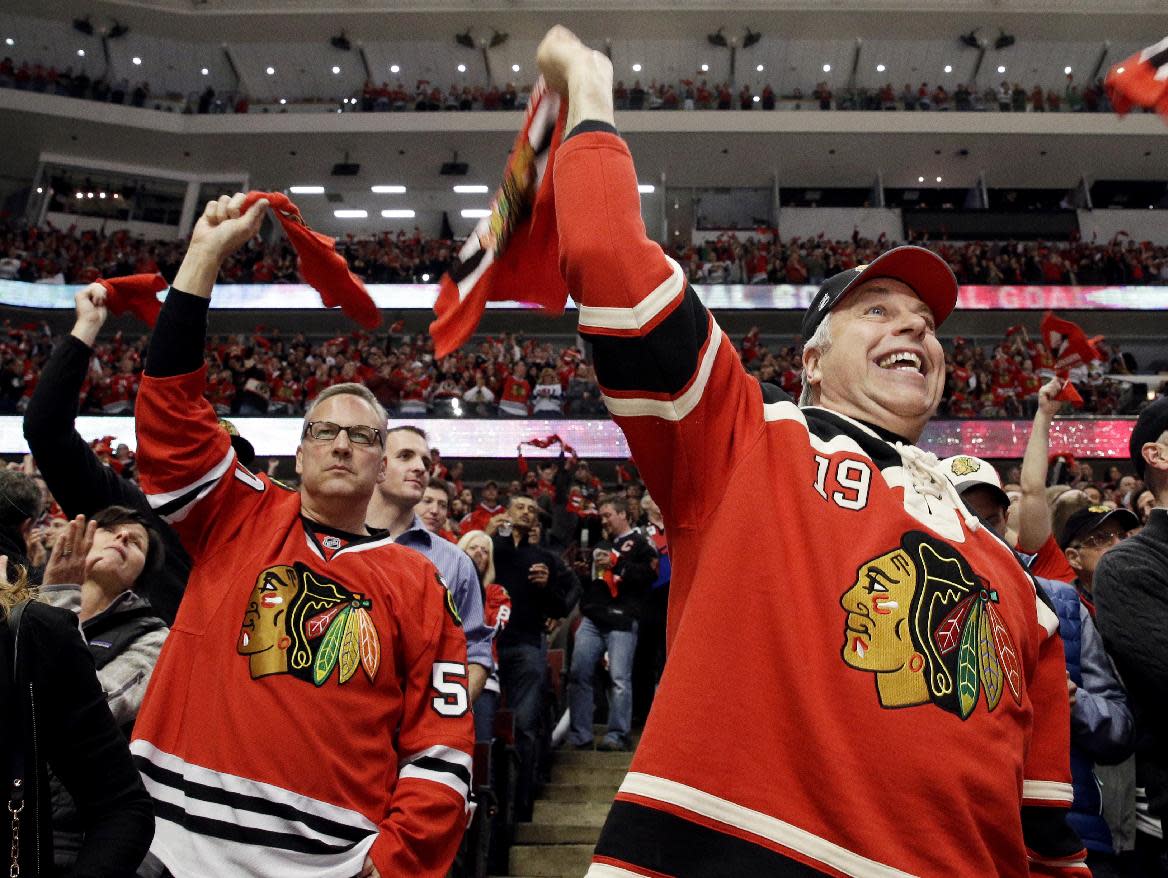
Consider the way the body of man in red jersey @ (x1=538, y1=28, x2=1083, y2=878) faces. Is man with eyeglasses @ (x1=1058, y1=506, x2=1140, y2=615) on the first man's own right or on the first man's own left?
on the first man's own left

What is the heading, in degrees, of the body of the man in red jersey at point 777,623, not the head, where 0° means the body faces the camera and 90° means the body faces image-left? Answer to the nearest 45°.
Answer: approximately 315°

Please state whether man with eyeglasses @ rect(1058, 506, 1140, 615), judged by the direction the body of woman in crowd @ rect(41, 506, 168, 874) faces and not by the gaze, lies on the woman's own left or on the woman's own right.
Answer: on the woman's own left

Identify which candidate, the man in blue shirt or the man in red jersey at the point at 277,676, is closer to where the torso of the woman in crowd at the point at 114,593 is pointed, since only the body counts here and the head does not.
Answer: the man in red jersey

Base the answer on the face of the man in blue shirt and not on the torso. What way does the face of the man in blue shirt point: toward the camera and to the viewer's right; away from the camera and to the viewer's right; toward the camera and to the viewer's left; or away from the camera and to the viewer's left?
toward the camera and to the viewer's right

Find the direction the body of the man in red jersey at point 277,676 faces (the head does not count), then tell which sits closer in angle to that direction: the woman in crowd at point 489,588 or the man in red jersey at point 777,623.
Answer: the man in red jersey

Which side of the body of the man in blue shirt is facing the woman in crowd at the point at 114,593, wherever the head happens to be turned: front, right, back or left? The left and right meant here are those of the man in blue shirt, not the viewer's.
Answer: right

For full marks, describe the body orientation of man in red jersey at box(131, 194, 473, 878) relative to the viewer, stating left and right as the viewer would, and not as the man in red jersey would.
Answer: facing the viewer

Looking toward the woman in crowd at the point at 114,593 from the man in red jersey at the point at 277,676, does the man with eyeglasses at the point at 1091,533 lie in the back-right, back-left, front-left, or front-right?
back-right

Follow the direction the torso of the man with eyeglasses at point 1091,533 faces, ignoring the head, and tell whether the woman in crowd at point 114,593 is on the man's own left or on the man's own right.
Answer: on the man's own right

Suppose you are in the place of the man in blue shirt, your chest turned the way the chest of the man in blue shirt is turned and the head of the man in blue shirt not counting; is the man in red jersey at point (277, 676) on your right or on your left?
on your right

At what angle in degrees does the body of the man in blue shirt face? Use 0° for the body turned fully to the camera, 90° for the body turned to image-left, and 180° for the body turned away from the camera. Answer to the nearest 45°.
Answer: approximately 315°
